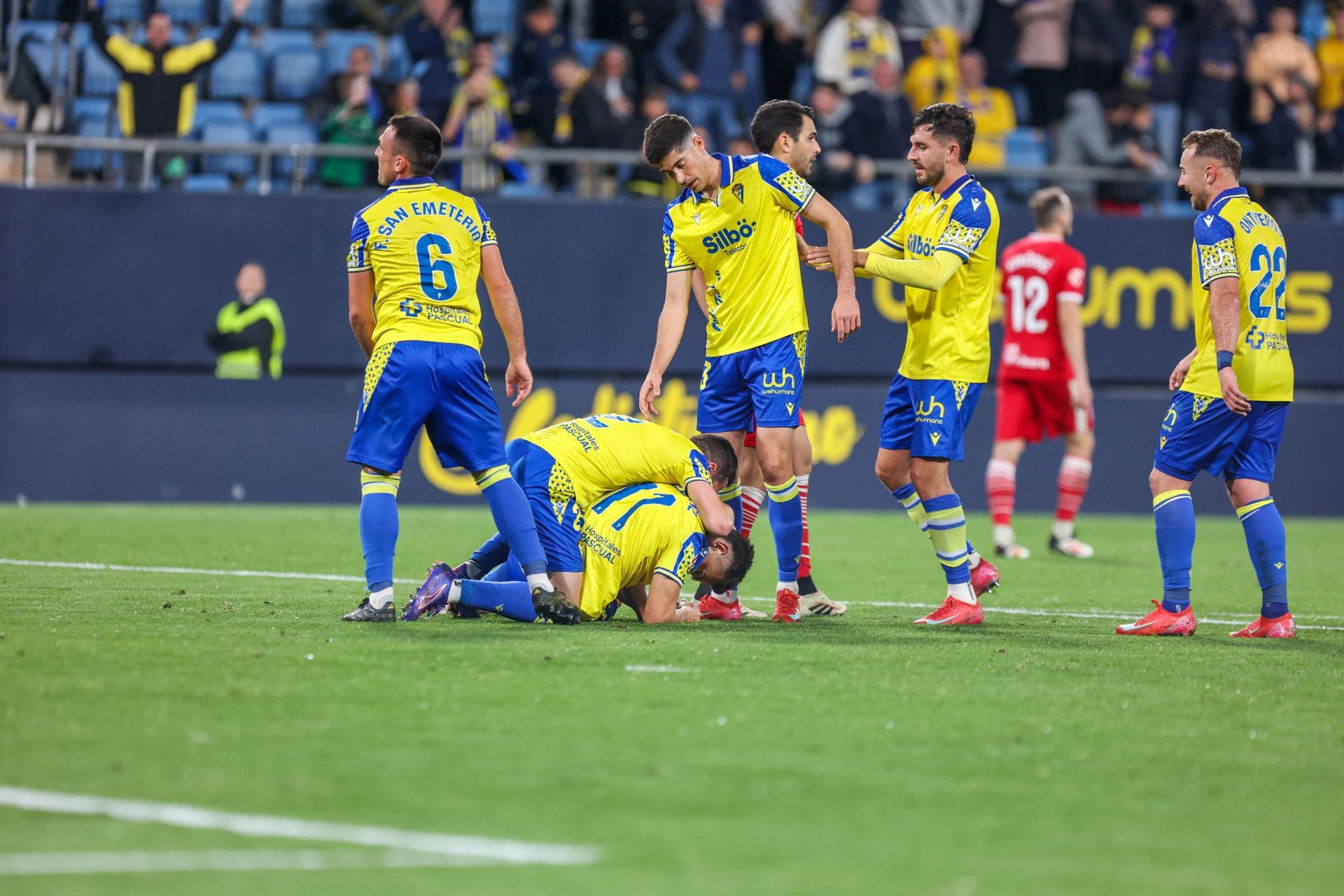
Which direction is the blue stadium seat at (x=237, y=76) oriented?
toward the camera

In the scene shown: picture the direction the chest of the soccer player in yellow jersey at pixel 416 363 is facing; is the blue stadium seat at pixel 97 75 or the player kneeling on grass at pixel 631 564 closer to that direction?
the blue stadium seat

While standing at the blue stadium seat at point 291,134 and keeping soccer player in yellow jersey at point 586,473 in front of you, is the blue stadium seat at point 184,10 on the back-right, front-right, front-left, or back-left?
back-right

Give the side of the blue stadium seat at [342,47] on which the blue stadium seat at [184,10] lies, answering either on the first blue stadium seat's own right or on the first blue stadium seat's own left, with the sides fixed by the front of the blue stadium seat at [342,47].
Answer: on the first blue stadium seat's own right

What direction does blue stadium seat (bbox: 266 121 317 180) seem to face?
toward the camera

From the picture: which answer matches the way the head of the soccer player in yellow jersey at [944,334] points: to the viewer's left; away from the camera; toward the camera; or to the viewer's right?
to the viewer's left

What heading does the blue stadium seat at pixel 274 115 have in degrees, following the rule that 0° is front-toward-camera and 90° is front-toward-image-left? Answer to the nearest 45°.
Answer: approximately 0°

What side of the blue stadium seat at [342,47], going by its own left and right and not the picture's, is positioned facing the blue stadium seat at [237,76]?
right

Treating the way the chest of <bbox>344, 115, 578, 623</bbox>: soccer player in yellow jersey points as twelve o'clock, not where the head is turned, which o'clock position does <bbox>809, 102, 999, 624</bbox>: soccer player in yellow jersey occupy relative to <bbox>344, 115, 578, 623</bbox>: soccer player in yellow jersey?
<bbox>809, 102, 999, 624</bbox>: soccer player in yellow jersey is roughly at 4 o'clock from <bbox>344, 115, 578, 623</bbox>: soccer player in yellow jersey.

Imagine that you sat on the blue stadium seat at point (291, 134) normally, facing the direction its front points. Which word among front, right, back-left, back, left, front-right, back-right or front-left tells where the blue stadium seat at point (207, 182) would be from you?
front-right

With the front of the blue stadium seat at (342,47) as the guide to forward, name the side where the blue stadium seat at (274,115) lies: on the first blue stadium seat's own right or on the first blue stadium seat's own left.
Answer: on the first blue stadium seat's own right
